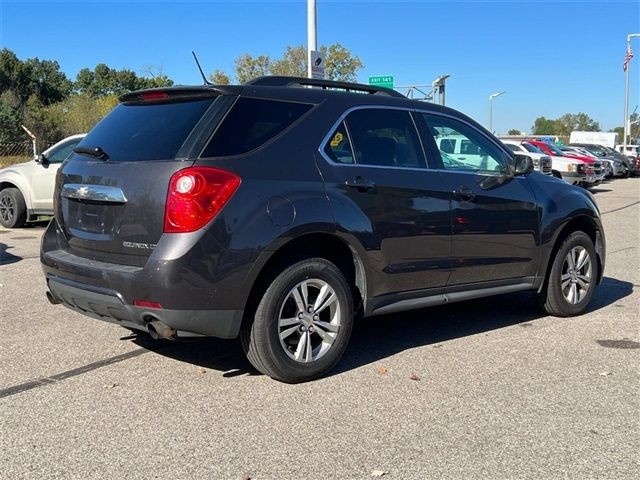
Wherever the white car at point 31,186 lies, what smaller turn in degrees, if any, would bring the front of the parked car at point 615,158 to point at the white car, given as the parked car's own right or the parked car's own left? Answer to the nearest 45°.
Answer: approximately 45° to the parked car's own right

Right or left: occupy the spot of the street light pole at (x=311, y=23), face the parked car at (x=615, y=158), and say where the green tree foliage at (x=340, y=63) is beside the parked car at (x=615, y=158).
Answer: left

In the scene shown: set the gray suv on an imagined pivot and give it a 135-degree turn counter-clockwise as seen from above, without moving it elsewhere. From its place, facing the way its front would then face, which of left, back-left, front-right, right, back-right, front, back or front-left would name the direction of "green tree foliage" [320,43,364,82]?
right

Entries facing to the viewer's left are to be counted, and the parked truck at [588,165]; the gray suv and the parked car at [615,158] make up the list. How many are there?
0

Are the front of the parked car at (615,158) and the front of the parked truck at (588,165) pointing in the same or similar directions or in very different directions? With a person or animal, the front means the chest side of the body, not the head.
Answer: same or similar directions

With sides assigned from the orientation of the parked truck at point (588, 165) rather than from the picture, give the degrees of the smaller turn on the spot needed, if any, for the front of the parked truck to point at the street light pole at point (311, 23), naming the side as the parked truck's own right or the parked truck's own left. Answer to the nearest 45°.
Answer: approximately 90° to the parked truck's own right

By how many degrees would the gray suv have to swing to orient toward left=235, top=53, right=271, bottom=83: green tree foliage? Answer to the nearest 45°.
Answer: approximately 45° to its left

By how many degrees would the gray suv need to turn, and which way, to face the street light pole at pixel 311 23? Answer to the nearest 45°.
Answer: approximately 45° to its left

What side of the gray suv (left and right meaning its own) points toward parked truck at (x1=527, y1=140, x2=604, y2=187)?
front

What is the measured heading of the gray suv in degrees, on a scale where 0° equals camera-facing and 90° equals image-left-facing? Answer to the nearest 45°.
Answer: approximately 225°

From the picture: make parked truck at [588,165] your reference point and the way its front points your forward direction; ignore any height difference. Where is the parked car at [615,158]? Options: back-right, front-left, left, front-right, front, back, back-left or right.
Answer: back-left

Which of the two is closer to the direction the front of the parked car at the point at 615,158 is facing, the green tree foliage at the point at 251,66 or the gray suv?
the gray suv

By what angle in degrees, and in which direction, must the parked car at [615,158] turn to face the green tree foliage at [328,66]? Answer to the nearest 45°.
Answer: approximately 135° to its right

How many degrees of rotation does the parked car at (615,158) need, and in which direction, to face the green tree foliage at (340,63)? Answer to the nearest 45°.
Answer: approximately 135° to its right
